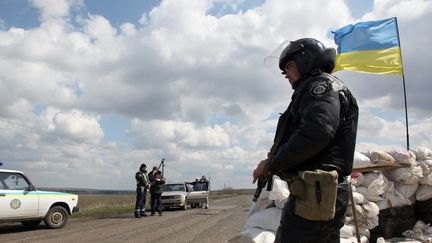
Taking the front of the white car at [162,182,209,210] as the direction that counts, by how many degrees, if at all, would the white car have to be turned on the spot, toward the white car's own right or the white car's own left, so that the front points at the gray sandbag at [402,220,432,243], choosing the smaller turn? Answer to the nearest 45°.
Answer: approximately 45° to the white car's own left

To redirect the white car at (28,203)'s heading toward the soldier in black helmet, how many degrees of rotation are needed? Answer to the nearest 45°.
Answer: approximately 90° to its right

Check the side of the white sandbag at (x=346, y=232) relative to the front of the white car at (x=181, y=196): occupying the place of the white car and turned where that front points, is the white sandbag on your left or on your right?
on your left

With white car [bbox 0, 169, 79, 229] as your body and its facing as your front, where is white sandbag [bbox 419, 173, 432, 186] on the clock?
The white sandbag is roughly at 2 o'clock from the white car.

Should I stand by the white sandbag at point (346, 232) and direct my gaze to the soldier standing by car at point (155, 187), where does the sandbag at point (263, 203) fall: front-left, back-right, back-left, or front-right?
front-left

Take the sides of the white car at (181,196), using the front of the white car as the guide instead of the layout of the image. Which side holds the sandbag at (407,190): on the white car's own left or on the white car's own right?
on the white car's own left

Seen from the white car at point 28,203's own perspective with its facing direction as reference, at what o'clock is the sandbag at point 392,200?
The sandbag is roughly at 2 o'clock from the white car.

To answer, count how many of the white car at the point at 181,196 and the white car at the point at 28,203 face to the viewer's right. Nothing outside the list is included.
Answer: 1

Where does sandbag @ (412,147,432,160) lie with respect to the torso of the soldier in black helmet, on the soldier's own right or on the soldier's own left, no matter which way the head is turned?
on the soldier's own right

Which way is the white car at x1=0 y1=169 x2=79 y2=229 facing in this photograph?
to the viewer's right

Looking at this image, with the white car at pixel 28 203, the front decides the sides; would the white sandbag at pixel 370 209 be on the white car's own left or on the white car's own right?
on the white car's own right

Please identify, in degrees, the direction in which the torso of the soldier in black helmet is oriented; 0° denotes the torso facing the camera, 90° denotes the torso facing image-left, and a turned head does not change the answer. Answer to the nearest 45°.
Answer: approximately 90°
